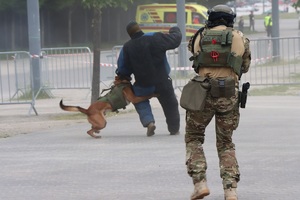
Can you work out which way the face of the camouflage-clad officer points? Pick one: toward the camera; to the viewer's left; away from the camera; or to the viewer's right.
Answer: away from the camera

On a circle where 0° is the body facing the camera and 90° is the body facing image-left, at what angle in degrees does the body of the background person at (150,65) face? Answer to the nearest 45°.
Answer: approximately 180°

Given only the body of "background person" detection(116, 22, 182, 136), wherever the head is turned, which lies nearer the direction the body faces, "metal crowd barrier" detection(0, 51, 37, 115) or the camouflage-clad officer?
the metal crowd barrier

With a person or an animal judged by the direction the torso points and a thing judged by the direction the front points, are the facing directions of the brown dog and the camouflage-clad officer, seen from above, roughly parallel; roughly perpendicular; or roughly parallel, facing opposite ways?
roughly perpendicular

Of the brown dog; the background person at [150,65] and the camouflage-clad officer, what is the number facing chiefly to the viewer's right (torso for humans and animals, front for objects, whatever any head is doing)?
1

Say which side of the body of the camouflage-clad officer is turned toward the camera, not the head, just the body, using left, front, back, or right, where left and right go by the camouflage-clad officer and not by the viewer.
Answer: back

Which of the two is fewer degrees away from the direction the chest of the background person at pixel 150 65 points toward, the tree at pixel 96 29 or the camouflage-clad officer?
the tree

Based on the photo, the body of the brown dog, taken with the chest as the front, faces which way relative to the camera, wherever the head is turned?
to the viewer's right

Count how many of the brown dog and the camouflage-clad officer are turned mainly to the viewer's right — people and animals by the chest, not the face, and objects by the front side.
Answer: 1

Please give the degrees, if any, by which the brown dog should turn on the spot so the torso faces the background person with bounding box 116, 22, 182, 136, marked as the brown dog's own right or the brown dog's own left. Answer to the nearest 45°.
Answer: approximately 45° to the brown dog's own right
